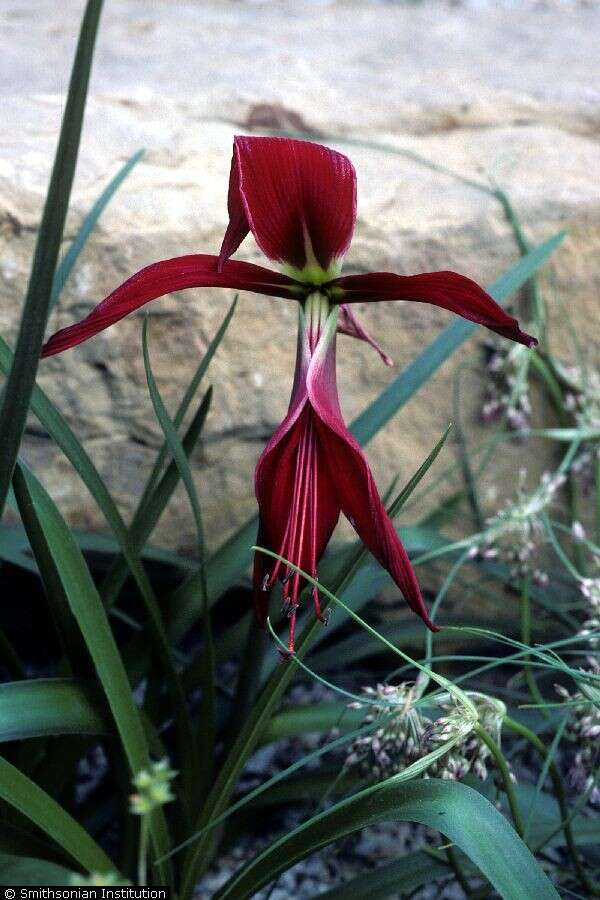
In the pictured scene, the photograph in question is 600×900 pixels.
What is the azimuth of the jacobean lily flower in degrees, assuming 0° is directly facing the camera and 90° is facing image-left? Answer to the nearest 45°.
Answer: approximately 0°
